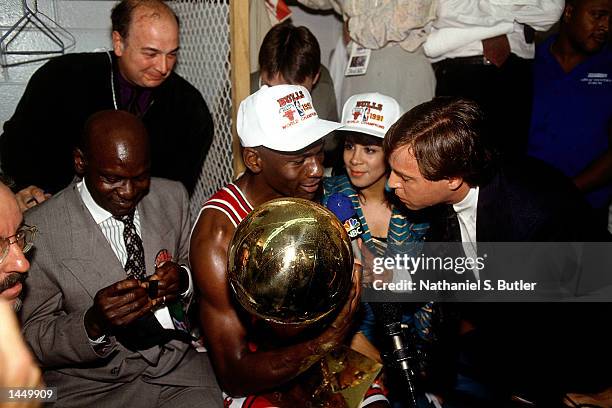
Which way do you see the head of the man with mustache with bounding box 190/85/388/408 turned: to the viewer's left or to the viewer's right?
to the viewer's right

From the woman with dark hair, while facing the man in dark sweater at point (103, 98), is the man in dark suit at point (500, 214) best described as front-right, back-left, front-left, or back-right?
back-left

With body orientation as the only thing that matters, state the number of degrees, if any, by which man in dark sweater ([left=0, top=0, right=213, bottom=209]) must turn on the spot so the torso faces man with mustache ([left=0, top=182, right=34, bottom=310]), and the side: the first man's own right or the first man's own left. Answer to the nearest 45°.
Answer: approximately 45° to the first man's own right

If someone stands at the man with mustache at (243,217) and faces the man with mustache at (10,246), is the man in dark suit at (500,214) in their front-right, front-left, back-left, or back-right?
back-left

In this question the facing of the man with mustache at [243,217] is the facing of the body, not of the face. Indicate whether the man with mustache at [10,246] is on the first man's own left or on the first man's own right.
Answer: on the first man's own right

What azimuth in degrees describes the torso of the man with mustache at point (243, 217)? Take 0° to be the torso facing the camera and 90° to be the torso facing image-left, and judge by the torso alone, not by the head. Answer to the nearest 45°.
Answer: approximately 315°

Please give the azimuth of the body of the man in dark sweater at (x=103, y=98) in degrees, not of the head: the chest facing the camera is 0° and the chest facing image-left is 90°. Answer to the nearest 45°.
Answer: approximately 315°
